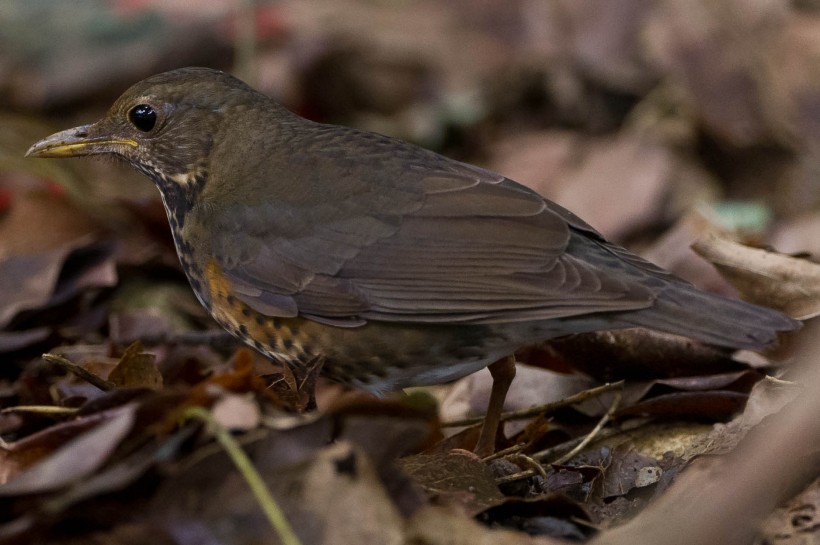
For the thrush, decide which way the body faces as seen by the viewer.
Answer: to the viewer's left

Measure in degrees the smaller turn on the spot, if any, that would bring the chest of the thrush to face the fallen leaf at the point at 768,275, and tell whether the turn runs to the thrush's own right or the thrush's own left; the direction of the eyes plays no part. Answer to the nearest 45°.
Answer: approximately 180°

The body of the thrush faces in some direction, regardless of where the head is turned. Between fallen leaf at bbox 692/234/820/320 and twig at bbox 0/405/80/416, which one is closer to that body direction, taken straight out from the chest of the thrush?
the twig

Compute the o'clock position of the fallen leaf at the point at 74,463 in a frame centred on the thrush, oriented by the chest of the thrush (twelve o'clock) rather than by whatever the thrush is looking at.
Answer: The fallen leaf is roughly at 10 o'clock from the thrush.

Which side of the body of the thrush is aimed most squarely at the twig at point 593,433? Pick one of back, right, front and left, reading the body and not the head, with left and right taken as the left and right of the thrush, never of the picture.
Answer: back

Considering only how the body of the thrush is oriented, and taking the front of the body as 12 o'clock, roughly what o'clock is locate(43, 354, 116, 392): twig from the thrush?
The twig is roughly at 11 o'clock from the thrush.

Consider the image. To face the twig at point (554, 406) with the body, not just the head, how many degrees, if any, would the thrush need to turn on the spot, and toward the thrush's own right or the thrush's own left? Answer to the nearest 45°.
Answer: approximately 180°

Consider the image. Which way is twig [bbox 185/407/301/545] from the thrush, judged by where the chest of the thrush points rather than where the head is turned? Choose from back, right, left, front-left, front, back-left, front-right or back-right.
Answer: left
